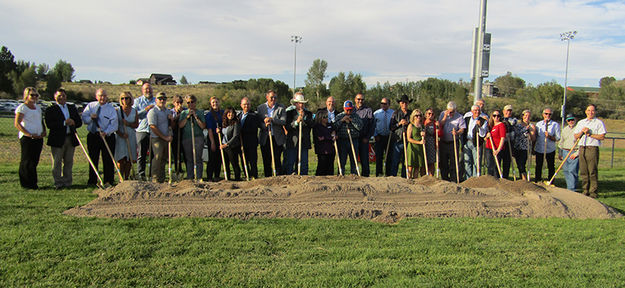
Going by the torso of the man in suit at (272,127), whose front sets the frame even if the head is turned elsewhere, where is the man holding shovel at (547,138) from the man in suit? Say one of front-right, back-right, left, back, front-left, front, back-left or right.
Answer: left

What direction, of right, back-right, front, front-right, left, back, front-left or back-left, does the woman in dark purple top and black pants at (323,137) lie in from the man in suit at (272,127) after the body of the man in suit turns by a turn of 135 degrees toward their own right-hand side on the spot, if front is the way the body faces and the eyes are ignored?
back-right

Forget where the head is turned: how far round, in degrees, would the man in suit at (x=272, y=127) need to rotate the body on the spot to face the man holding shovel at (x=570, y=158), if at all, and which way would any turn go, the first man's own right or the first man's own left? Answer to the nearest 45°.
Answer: approximately 90° to the first man's own left

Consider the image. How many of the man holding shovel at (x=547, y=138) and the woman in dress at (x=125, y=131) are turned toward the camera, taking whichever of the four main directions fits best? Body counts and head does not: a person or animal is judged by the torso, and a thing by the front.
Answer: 2

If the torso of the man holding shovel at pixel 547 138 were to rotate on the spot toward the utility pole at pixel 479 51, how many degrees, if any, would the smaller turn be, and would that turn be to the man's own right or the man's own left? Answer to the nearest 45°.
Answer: approximately 135° to the man's own right

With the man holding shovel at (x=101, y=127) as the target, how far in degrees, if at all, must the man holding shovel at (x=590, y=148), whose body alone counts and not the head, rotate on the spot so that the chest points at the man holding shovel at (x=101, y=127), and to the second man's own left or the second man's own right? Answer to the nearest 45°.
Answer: approximately 45° to the second man's own right

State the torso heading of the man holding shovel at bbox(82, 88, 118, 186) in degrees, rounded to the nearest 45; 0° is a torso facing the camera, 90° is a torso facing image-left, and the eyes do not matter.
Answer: approximately 0°

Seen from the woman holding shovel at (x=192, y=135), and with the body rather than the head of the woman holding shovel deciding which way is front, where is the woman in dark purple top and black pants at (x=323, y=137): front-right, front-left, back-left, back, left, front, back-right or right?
left

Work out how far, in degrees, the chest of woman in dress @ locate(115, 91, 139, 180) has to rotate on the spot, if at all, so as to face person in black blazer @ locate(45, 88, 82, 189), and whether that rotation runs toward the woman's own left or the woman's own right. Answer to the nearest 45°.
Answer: approximately 90° to the woman's own right

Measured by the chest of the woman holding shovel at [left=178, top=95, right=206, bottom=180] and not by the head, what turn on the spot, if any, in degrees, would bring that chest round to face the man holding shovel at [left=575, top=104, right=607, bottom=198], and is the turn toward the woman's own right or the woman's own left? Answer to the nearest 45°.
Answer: approximately 90° to the woman's own left

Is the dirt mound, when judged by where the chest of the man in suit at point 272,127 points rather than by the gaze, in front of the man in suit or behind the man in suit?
in front
